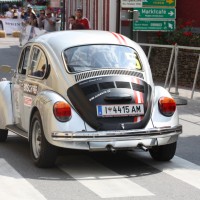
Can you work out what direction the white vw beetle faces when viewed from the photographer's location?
facing away from the viewer and to the left of the viewer

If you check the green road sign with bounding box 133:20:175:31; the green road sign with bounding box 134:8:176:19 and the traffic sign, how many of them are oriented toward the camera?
3

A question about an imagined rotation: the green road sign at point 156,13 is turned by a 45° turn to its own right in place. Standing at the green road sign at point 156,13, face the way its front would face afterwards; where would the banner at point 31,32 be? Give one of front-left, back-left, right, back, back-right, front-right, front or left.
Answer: right

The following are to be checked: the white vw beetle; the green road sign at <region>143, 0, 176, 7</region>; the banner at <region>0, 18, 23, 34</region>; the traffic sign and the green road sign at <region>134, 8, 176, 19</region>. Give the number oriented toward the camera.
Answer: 4

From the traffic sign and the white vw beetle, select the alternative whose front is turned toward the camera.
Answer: the traffic sign

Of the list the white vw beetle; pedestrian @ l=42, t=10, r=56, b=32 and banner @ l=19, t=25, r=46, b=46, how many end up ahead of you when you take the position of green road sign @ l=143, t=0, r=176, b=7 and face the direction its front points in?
1

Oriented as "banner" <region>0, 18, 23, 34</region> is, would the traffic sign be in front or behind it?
in front

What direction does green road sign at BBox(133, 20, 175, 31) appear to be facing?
toward the camera

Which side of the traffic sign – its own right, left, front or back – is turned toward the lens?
front

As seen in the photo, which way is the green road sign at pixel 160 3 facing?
toward the camera

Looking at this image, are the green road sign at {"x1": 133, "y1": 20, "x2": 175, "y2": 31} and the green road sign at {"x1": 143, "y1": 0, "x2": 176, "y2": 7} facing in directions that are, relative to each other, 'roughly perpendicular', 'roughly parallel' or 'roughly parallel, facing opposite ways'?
roughly parallel

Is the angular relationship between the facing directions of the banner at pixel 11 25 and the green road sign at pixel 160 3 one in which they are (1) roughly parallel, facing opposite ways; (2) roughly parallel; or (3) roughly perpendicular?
roughly parallel

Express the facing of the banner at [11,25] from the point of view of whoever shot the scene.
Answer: facing the viewer

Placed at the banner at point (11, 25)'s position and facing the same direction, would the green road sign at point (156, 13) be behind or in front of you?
in front

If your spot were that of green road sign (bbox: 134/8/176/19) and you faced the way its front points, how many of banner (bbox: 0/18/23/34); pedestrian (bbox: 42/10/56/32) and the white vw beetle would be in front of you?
1

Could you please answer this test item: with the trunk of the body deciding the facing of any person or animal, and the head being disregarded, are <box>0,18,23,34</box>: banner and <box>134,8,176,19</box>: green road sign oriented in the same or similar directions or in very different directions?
same or similar directions

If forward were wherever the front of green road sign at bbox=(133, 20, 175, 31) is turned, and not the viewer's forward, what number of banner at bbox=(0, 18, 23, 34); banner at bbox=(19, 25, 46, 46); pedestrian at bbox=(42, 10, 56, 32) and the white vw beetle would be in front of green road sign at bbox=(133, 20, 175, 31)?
1
